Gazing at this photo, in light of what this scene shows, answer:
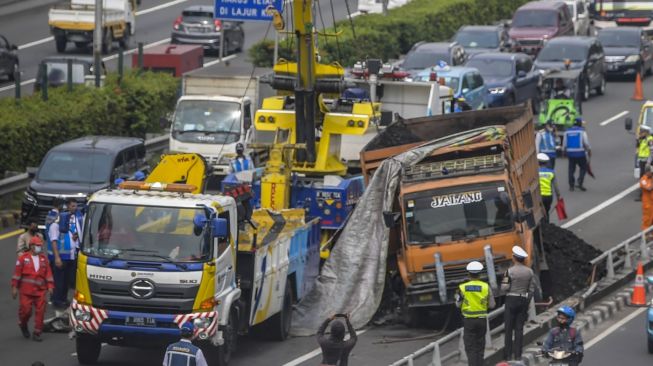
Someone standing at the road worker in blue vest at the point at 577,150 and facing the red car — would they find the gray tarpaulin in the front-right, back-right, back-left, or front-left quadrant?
back-left

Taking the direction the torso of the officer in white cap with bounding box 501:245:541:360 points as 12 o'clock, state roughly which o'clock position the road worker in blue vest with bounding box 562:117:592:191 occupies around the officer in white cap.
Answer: The road worker in blue vest is roughly at 12 o'clock from the officer in white cap.

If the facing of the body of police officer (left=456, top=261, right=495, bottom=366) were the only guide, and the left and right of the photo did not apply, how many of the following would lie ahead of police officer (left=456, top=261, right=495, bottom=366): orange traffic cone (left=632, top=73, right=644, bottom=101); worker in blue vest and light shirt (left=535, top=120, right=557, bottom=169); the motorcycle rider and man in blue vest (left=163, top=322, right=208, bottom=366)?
2

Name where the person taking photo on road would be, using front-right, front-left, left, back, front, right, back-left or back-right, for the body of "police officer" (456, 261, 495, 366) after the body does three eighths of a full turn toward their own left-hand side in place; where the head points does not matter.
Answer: front

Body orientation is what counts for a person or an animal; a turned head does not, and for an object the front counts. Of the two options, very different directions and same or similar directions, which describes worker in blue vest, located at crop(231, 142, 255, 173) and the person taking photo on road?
very different directions

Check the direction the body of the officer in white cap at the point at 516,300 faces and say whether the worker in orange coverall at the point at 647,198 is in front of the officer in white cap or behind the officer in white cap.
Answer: in front

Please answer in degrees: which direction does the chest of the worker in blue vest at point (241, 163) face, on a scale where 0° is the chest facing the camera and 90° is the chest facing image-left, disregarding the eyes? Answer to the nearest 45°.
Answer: approximately 0°

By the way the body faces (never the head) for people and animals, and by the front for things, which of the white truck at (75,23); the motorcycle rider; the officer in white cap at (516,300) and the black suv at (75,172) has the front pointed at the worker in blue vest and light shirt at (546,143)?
the officer in white cap

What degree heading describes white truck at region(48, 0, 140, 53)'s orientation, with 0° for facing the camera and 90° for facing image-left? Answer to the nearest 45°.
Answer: approximately 225°

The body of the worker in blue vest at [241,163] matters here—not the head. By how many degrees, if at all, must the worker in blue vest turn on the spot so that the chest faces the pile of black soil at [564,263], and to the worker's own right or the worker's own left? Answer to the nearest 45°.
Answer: approximately 45° to the worker's own left

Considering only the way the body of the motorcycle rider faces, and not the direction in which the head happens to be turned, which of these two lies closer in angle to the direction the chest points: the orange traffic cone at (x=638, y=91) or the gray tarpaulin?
the gray tarpaulin

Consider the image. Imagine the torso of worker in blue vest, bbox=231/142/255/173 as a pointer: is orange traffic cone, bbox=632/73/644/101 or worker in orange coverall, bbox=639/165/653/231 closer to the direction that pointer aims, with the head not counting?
the worker in orange coverall
